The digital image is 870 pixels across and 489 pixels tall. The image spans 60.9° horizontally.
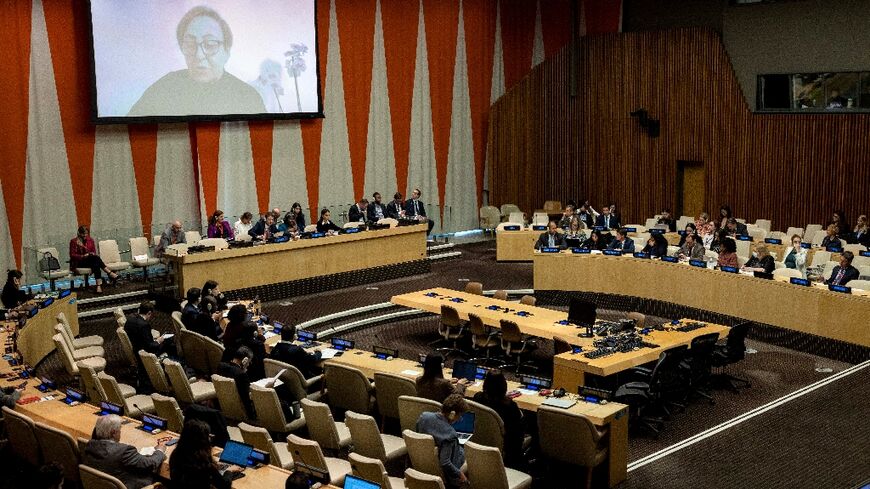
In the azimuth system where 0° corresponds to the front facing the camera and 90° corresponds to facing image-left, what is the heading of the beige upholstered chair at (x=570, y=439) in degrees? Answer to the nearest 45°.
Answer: approximately 225°

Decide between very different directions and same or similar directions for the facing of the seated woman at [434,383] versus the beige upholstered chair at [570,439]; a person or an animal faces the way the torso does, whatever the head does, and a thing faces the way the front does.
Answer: same or similar directions

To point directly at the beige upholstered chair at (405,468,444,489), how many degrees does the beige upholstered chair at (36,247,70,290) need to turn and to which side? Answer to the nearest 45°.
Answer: approximately 45° to its right

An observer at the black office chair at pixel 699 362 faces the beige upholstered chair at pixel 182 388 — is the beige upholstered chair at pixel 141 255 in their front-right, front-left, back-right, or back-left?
front-right

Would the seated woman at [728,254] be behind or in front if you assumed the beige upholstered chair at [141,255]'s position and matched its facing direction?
in front

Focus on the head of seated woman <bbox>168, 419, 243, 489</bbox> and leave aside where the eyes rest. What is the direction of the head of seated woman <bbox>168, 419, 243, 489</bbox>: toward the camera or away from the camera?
away from the camera

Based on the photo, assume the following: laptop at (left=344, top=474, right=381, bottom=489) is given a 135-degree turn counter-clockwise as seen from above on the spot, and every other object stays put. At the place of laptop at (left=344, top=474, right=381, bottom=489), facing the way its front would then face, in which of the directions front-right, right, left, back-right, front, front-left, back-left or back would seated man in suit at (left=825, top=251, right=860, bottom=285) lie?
front-left

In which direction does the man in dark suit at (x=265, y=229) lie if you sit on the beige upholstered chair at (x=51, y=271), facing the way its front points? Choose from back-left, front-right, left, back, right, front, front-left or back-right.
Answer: front-left

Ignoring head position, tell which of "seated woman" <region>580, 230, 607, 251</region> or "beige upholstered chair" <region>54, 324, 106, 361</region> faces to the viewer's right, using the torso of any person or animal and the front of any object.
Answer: the beige upholstered chair

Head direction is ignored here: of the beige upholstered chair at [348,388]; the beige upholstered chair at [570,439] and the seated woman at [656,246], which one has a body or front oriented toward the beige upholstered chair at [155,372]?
the seated woman

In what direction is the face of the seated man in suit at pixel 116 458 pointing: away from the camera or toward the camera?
away from the camera

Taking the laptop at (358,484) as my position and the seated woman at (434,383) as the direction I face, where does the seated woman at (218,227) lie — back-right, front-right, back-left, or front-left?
front-left

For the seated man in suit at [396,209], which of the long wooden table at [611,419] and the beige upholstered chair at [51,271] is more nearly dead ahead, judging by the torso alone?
the long wooden table

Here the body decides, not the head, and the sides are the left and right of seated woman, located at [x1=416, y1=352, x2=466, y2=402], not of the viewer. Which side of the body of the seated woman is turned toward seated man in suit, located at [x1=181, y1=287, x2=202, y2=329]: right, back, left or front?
left

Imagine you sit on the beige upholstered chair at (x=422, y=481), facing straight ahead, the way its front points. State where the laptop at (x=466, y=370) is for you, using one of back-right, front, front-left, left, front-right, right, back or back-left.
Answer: front-left

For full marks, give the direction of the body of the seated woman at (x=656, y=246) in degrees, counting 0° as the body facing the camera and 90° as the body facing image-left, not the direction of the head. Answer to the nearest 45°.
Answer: approximately 45°

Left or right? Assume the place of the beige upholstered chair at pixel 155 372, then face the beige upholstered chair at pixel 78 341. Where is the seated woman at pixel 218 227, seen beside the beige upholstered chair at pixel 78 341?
right

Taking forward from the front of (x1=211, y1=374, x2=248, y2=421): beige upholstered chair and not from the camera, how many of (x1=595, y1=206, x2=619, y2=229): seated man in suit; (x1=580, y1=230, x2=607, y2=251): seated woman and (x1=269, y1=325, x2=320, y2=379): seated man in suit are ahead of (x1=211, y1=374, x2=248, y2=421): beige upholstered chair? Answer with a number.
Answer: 3

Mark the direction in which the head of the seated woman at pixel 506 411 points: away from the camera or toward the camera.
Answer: away from the camera

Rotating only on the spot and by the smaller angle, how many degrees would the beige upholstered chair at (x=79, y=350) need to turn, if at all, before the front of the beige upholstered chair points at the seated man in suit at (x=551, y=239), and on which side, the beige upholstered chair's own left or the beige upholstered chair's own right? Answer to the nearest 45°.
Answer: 0° — it already faces them
